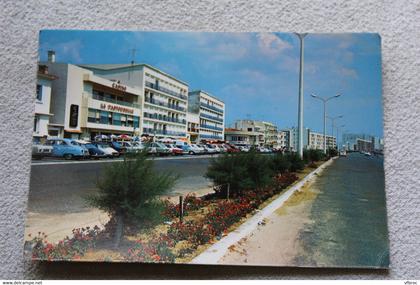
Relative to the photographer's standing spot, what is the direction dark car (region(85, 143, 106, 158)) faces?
facing the viewer and to the right of the viewer

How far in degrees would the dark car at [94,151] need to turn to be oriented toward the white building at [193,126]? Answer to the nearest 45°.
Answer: approximately 45° to its left
